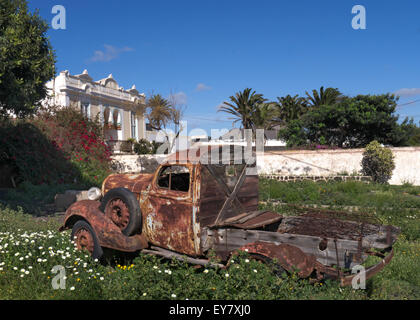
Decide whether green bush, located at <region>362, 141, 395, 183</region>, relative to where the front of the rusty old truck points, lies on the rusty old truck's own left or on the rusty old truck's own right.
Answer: on the rusty old truck's own right

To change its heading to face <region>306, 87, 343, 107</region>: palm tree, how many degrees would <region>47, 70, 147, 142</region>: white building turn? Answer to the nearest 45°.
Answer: approximately 45° to its left

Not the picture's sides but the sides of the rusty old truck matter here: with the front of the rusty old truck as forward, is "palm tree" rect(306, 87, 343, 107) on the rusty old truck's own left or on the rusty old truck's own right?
on the rusty old truck's own right

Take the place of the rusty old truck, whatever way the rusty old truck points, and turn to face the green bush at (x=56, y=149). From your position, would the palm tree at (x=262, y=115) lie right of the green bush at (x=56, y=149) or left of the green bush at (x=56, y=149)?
right

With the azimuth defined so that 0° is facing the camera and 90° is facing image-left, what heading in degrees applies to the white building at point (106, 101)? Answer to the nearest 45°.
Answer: approximately 315°

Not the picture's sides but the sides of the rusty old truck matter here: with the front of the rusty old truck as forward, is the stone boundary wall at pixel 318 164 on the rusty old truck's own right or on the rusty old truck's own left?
on the rusty old truck's own right

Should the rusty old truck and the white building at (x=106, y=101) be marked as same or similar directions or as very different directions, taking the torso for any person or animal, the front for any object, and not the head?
very different directions

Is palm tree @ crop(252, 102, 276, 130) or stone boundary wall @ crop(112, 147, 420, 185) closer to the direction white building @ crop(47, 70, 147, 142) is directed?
the stone boundary wall

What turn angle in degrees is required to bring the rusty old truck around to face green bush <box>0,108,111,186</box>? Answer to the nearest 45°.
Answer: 0° — it already faces it

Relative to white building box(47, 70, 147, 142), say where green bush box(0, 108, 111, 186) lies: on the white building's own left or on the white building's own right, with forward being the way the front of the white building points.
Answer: on the white building's own right

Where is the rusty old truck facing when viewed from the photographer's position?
facing away from the viewer and to the left of the viewer
